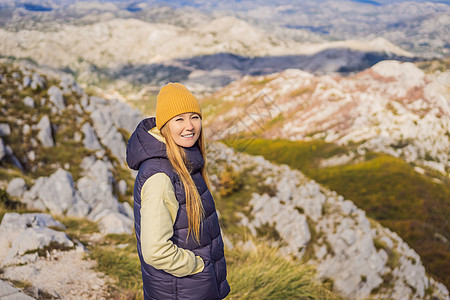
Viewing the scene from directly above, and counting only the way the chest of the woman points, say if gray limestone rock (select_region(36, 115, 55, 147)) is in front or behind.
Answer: behind

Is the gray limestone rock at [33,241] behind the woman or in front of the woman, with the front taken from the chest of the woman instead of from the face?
behind

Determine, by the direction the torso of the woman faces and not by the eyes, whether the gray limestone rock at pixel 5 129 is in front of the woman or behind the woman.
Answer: behind

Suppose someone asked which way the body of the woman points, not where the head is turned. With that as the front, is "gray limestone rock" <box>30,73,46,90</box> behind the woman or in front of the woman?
behind

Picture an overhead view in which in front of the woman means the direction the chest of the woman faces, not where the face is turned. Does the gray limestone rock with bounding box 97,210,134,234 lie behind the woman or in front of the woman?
behind

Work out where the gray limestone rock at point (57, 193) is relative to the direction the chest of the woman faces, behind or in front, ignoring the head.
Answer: behind

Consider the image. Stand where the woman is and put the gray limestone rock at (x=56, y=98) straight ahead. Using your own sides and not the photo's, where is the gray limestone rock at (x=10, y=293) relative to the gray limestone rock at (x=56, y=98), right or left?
left

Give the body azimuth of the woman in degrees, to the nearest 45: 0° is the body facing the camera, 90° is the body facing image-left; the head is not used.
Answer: approximately 315°
